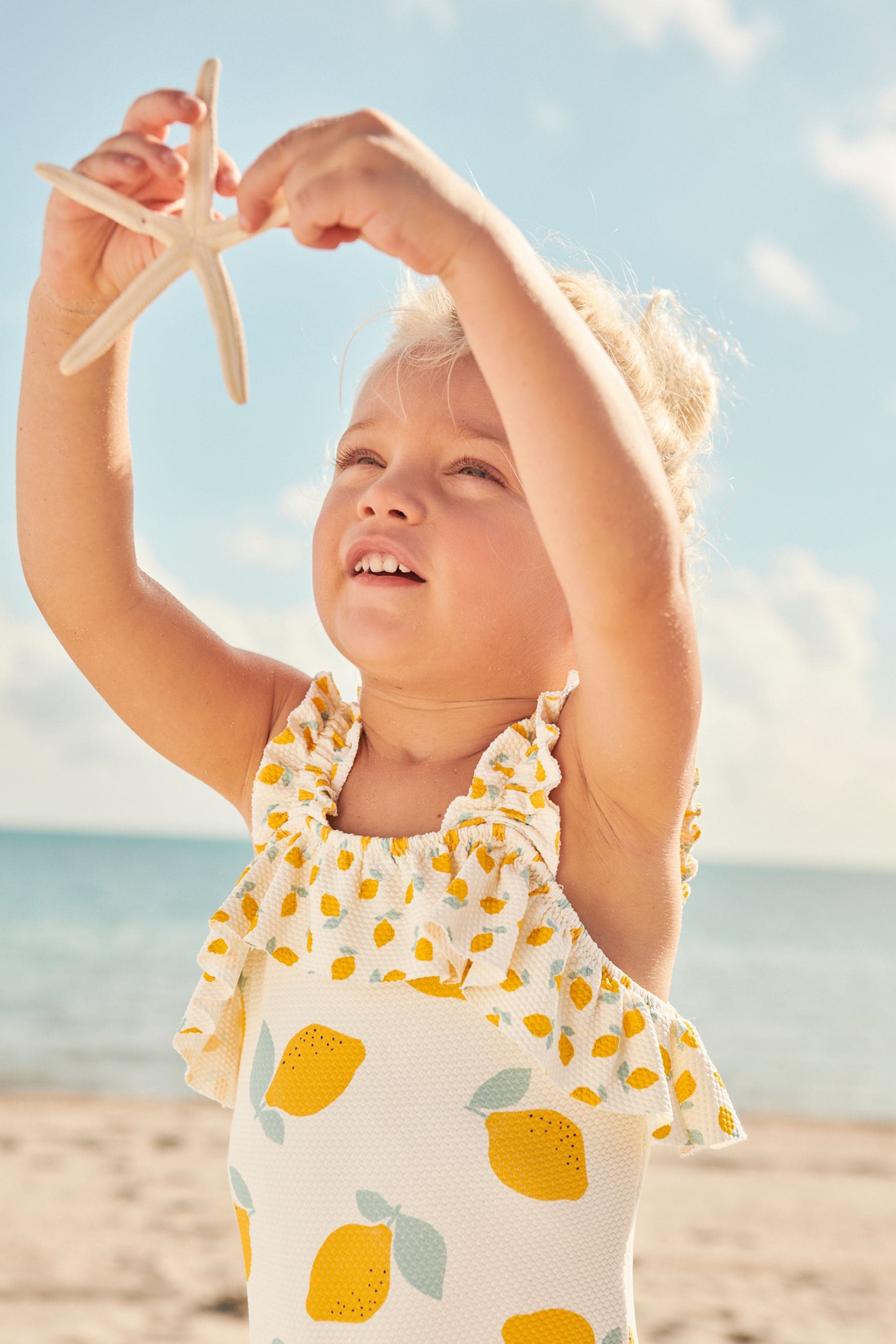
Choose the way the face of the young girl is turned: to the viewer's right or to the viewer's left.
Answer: to the viewer's left

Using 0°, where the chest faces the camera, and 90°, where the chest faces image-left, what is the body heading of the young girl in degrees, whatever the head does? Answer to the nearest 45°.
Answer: approximately 45°
